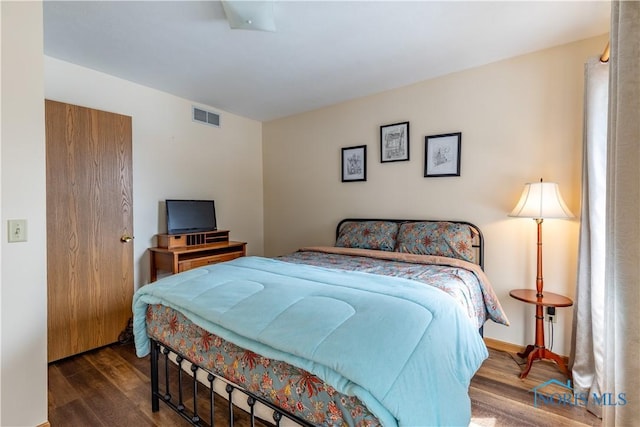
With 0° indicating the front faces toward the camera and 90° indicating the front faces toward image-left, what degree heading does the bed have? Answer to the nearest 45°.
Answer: approximately 45°

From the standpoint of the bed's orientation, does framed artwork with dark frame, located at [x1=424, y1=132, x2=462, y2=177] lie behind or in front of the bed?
behind

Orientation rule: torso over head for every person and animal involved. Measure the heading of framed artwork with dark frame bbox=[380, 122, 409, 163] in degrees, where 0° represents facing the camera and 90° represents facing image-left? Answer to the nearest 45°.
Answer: approximately 45°

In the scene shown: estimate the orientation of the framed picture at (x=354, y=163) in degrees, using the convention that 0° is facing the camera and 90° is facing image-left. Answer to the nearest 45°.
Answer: approximately 45°

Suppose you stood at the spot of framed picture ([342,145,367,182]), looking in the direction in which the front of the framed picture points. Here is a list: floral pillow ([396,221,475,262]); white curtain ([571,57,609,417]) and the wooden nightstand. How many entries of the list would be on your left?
3
